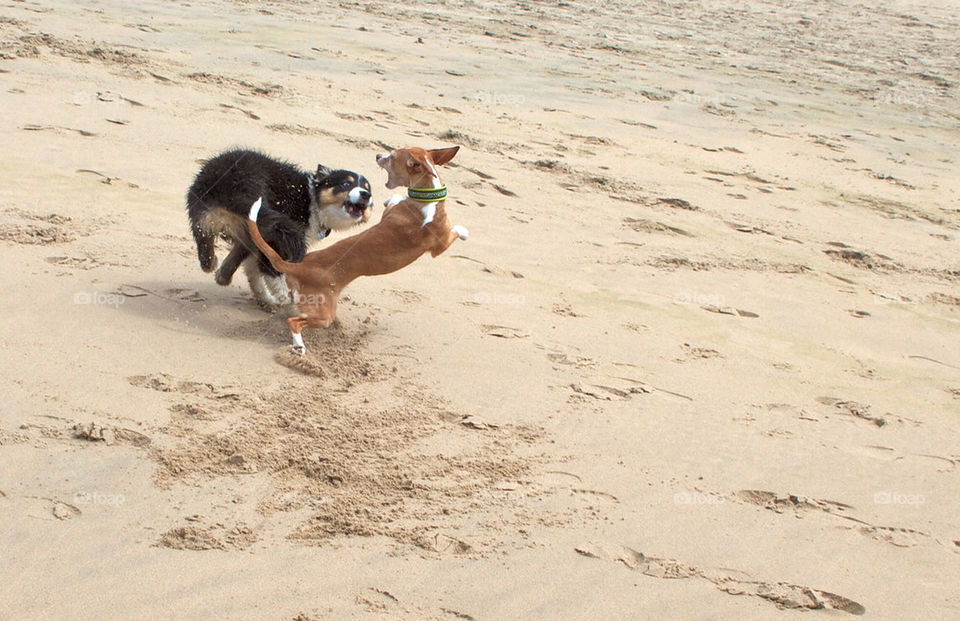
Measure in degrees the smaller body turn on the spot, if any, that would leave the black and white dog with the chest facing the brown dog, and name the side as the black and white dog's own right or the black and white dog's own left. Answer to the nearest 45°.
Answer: approximately 45° to the black and white dog's own right

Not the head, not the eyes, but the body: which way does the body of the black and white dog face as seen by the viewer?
to the viewer's right
